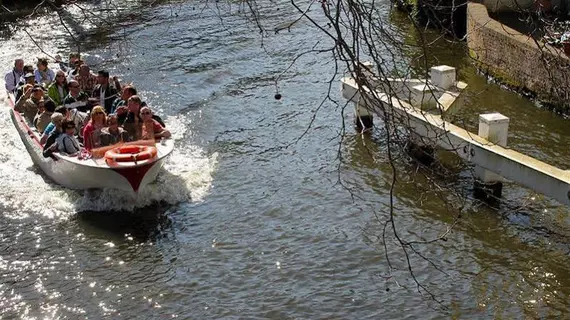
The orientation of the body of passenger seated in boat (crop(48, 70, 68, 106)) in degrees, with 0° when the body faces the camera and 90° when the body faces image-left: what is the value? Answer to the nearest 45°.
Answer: approximately 315°

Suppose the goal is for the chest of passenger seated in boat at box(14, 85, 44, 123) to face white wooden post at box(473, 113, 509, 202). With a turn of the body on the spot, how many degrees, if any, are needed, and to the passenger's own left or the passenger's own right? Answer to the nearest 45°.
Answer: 0° — they already face it

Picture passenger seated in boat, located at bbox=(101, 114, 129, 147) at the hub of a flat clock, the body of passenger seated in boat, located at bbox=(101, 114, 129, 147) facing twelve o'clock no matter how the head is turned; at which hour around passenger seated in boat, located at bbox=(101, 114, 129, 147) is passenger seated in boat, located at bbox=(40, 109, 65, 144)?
passenger seated in boat, located at bbox=(40, 109, 65, 144) is roughly at 4 o'clock from passenger seated in boat, located at bbox=(101, 114, 129, 147).

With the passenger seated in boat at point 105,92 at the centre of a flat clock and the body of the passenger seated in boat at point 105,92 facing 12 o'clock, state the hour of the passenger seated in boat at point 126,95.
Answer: the passenger seated in boat at point 126,95 is roughly at 10 o'clock from the passenger seated in boat at point 105,92.

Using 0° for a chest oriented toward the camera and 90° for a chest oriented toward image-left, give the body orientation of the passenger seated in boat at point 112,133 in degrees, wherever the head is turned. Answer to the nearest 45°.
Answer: approximately 0°
